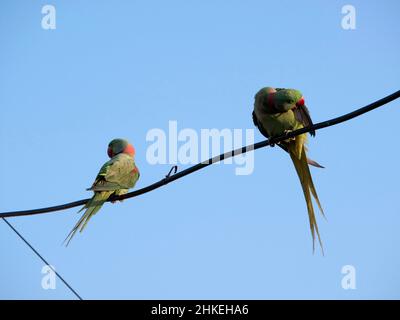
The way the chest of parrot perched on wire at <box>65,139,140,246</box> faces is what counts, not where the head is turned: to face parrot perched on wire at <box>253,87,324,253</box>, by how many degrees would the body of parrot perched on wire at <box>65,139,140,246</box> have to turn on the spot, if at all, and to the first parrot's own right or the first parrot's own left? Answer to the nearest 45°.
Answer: approximately 45° to the first parrot's own right

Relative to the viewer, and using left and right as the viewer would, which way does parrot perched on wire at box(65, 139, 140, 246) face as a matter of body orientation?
facing away from the viewer and to the right of the viewer
